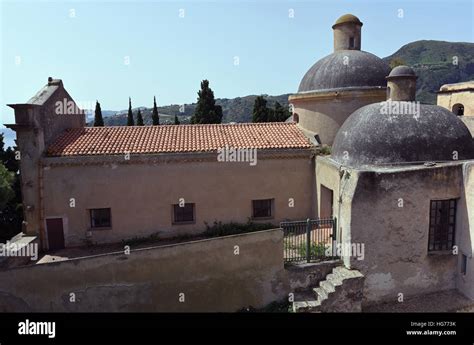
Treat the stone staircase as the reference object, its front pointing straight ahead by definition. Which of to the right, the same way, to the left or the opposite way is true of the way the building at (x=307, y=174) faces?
the same way

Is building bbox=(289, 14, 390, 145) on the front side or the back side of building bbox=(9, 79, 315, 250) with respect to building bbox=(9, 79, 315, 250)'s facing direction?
on the back side

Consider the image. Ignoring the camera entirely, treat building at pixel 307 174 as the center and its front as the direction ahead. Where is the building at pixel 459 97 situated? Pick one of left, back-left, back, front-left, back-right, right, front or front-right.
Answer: back-right

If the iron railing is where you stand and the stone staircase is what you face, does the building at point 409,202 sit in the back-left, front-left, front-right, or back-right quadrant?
front-left

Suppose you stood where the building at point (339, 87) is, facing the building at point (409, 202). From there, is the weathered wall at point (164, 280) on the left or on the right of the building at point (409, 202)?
right
